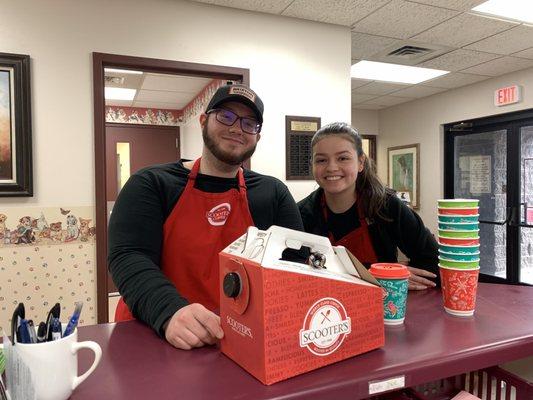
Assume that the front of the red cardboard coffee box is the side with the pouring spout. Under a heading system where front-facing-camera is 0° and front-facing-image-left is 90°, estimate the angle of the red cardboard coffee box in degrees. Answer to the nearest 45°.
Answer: approximately 45°

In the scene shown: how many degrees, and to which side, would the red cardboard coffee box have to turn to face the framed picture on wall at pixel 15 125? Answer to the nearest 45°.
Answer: approximately 90° to its right

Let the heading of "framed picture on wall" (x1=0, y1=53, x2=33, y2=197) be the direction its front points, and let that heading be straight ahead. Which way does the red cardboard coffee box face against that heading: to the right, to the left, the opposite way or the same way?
to the right

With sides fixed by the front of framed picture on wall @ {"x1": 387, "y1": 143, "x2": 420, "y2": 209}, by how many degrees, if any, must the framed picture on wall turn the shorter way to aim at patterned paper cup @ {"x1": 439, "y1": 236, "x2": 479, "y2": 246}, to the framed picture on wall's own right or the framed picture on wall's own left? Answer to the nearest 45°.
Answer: approximately 45° to the framed picture on wall's own left
